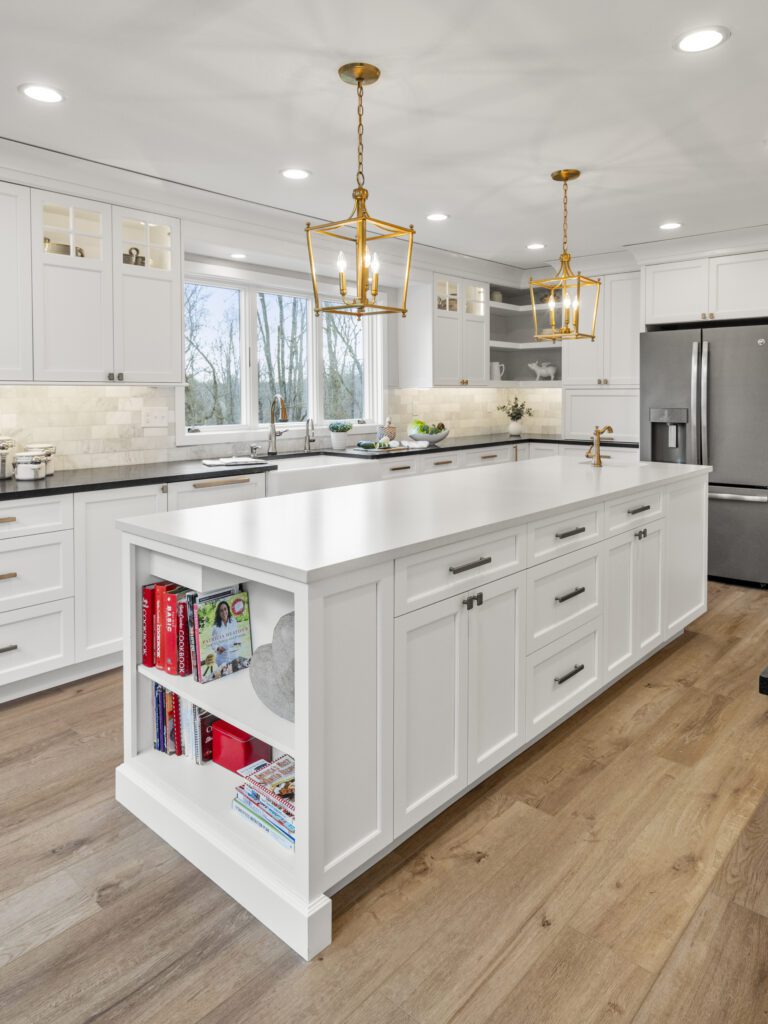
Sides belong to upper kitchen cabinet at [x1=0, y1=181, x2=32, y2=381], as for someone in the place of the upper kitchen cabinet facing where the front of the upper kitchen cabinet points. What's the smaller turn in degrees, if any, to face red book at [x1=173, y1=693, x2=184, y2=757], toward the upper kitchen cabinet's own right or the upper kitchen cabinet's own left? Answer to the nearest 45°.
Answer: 0° — it already faces it

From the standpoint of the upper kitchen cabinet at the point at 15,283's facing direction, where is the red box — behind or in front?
in front

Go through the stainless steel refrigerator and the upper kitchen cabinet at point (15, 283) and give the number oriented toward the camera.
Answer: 2

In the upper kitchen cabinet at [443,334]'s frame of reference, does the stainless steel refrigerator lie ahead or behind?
ahead

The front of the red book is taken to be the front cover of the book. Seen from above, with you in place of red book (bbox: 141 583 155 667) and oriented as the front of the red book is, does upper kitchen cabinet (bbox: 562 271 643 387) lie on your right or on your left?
on your left

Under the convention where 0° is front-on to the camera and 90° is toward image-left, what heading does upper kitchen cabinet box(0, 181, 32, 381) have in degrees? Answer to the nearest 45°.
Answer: approximately 0°

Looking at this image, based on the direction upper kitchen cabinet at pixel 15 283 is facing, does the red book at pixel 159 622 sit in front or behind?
in front

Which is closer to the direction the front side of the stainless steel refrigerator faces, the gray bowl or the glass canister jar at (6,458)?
the glass canister jar

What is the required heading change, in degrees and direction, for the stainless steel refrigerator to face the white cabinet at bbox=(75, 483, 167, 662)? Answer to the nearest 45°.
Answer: approximately 45° to its right

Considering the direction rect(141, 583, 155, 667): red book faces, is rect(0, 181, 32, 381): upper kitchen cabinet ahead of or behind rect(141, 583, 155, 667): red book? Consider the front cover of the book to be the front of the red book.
behind

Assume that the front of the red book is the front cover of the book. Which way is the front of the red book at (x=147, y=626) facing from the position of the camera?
facing the viewer and to the right of the viewer
